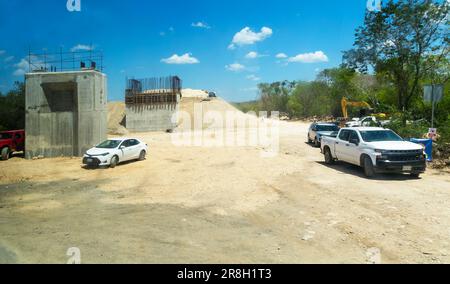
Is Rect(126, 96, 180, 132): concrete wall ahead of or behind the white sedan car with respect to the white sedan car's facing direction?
behind

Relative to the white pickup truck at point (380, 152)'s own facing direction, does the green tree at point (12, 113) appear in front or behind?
behind

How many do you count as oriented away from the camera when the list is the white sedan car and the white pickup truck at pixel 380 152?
0

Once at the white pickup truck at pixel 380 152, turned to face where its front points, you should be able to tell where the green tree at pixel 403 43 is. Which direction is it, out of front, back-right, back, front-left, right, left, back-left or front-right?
back-left

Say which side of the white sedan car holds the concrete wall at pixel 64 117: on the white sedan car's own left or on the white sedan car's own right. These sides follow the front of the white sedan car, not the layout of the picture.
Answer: on the white sedan car's own right

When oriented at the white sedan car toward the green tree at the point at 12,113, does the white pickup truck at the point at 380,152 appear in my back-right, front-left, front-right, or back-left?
back-right

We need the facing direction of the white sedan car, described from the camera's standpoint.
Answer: facing the viewer and to the left of the viewer

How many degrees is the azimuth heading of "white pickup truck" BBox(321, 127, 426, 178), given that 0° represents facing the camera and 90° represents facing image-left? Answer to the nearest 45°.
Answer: approximately 315°

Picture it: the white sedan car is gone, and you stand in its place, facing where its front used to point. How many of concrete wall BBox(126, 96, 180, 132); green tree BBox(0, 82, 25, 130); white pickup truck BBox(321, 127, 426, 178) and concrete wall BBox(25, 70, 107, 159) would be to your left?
1
